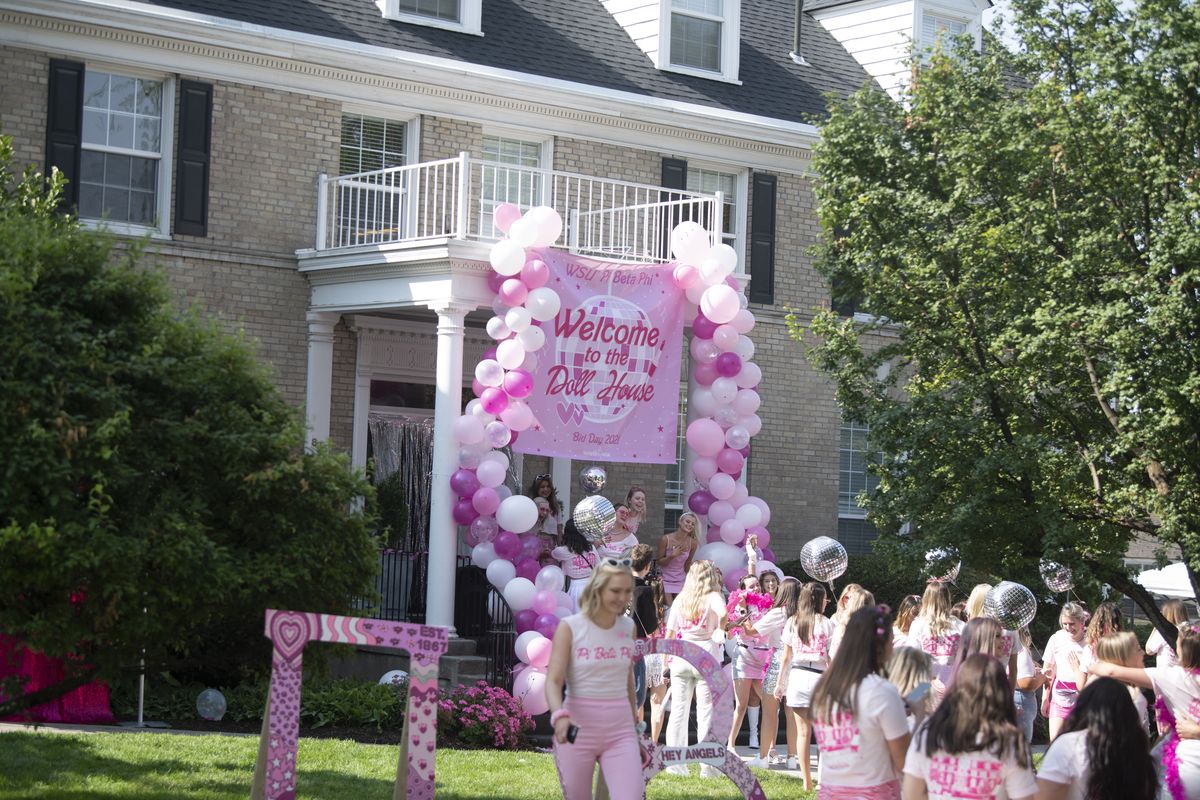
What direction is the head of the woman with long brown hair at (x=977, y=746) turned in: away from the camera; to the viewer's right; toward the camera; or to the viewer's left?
away from the camera

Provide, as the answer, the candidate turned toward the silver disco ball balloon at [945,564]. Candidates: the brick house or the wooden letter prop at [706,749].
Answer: the brick house

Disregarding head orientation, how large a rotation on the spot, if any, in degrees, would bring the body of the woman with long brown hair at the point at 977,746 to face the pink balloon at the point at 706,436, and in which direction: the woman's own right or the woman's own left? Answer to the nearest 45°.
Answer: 0° — they already face it

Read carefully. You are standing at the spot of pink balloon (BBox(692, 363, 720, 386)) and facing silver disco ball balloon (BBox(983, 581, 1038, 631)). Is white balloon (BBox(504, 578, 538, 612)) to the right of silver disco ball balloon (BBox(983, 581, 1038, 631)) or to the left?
right

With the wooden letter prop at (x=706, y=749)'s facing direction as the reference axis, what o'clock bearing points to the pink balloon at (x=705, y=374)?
The pink balloon is roughly at 6 o'clock from the wooden letter prop.

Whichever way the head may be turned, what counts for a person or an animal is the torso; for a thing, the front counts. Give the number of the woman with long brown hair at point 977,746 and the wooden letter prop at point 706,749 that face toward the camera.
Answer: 1

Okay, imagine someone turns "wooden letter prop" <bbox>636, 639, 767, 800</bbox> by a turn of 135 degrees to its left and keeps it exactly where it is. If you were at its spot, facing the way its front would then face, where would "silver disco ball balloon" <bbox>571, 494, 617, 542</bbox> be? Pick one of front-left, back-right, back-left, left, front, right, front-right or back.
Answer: front-left

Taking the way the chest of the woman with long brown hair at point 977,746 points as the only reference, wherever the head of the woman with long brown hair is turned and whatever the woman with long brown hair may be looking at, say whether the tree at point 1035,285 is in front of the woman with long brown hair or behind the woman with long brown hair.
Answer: in front

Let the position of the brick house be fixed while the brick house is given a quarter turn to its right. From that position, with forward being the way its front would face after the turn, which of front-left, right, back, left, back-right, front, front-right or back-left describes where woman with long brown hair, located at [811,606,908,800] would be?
front-left

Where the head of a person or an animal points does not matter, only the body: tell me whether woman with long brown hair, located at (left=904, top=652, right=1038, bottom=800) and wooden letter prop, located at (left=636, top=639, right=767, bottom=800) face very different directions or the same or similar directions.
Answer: very different directions

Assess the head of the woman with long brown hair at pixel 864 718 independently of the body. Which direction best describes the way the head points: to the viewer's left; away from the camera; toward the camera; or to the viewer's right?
away from the camera

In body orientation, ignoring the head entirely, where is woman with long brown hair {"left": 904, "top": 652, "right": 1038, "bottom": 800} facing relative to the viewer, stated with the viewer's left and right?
facing away from the viewer

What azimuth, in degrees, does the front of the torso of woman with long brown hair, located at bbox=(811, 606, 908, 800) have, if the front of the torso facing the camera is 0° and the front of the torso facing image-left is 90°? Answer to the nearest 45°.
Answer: approximately 225°

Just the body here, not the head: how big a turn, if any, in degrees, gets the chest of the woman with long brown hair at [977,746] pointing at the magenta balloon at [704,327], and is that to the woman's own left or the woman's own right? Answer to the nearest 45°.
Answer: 0° — they already face it

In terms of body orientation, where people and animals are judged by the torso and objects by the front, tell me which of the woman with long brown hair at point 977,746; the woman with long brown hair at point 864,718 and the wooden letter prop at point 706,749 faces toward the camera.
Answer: the wooden letter prop

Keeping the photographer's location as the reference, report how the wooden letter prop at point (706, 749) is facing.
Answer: facing the viewer

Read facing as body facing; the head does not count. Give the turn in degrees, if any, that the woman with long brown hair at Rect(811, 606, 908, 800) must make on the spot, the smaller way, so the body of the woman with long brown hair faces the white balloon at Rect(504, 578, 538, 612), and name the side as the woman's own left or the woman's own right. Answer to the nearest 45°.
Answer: approximately 45° to the woman's own left

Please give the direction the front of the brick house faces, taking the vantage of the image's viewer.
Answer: facing the viewer and to the right of the viewer

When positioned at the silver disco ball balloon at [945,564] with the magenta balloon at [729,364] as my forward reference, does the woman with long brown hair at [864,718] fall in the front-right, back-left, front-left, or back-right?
back-left
